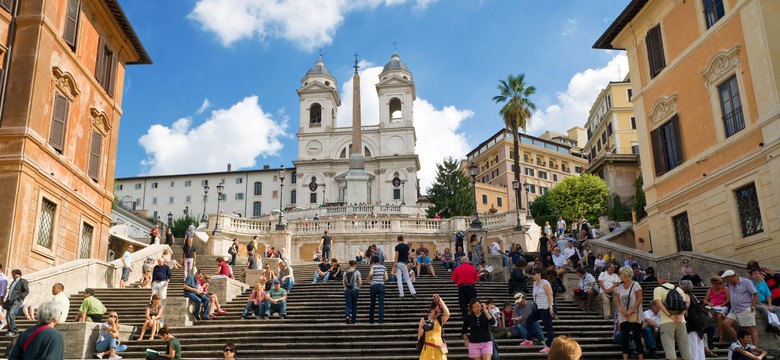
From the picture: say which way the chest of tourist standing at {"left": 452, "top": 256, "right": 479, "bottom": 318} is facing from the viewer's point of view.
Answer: away from the camera

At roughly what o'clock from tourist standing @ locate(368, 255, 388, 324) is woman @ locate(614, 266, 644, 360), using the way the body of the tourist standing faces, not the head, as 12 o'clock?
The woman is roughly at 4 o'clock from the tourist standing.

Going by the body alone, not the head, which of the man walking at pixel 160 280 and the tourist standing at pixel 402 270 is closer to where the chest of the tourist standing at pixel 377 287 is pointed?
the tourist standing

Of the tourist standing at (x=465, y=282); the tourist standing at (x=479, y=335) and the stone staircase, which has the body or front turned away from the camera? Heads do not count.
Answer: the tourist standing at (x=465, y=282)

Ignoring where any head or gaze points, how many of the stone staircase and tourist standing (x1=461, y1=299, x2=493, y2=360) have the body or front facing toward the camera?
2

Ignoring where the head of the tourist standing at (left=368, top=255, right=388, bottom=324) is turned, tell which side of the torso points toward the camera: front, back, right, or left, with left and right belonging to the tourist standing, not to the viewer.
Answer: back

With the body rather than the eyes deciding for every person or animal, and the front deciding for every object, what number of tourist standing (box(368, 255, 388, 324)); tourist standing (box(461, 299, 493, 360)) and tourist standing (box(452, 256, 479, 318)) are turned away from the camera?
2

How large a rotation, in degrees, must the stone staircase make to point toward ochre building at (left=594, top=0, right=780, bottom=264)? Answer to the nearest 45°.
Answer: approximately 90° to its left

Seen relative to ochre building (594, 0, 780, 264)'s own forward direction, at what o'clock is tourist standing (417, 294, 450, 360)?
The tourist standing is roughly at 11 o'clock from the ochre building.

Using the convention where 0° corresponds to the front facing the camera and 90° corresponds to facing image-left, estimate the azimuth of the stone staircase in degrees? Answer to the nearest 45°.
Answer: approximately 0°
